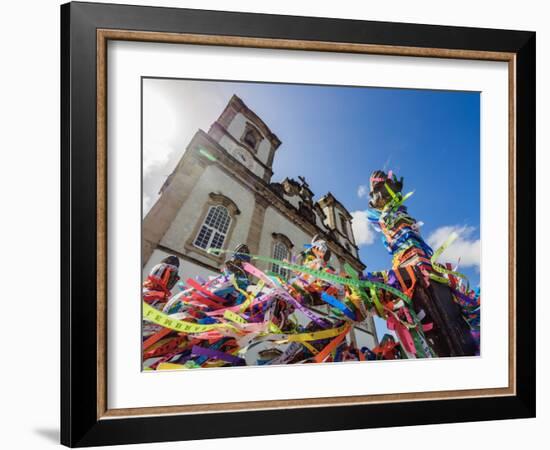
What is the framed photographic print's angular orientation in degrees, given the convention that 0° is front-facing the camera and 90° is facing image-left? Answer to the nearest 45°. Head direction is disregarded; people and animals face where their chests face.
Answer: approximately 315°
